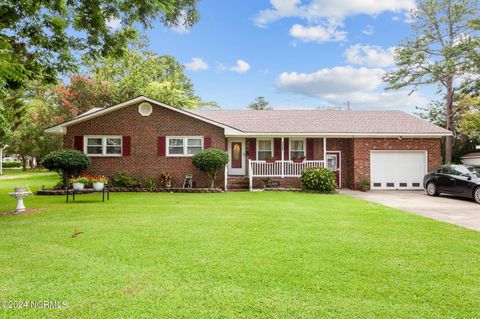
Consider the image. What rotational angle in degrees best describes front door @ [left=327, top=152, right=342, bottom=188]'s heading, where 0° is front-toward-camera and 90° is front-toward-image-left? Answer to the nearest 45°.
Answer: approximately 0°

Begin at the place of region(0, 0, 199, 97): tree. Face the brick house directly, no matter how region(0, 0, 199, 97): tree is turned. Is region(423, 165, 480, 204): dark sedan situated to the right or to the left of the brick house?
right

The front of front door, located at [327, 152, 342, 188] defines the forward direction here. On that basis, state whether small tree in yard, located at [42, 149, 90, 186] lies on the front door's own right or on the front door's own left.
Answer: on the front door's own right

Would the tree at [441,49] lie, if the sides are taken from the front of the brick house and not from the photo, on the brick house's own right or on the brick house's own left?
on the brick house's own left

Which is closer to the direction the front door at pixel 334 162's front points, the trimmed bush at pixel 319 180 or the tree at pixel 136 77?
the trimmed bush

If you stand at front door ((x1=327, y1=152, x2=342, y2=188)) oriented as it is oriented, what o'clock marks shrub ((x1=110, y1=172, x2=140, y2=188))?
The shrub is roughly at 2 o'clock from the front door.
